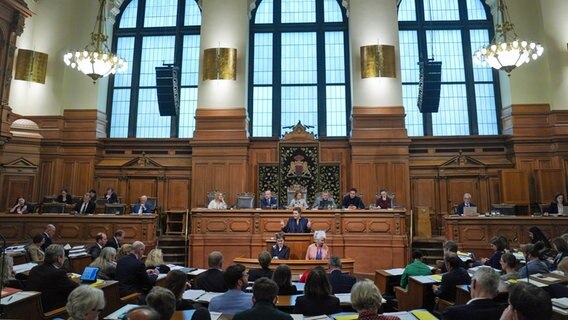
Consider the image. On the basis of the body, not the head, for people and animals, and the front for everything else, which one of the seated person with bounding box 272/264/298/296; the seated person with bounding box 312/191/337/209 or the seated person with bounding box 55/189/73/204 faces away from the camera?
the seated person with bounding box 272/264/298/296

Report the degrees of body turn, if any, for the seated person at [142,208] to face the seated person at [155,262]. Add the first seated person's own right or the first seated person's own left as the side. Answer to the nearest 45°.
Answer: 0° — they already face them

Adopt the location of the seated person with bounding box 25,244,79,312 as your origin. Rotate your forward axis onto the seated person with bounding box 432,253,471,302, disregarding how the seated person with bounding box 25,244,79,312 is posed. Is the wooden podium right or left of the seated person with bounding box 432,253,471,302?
left

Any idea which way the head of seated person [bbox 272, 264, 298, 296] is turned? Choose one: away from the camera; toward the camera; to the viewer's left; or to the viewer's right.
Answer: away from the camera

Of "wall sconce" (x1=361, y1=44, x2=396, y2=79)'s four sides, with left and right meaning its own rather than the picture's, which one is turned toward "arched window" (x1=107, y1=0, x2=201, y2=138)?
right

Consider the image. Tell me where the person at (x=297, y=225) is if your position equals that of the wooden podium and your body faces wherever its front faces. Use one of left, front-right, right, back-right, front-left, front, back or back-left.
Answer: back

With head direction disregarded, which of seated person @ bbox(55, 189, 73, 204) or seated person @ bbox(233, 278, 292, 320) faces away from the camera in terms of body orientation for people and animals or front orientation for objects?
seated person @ bbox(233, 278, 292, 320)

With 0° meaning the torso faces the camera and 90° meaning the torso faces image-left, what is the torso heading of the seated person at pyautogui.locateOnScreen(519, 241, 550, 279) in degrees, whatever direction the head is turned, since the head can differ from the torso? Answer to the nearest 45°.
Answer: approximately 135°

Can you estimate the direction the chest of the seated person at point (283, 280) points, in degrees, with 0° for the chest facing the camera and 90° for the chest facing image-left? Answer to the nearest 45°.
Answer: approximately 180°
